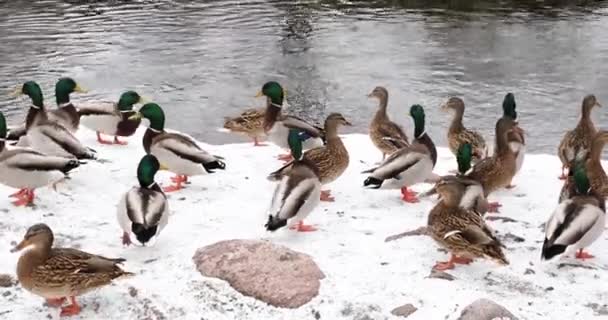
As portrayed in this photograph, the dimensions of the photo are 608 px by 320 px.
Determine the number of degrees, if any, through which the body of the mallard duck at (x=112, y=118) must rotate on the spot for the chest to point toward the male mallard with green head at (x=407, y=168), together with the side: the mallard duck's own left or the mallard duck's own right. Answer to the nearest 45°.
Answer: approximately 45° to the mallard duck's own right

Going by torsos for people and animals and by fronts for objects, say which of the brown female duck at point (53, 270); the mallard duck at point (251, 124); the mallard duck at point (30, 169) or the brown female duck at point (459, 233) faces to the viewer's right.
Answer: the mallard duck at point (251, 124)

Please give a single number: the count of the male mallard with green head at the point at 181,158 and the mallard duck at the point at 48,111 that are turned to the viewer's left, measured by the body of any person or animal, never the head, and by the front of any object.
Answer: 1

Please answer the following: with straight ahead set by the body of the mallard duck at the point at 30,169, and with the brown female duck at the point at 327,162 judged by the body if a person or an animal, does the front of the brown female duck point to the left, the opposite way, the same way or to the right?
the opposite way

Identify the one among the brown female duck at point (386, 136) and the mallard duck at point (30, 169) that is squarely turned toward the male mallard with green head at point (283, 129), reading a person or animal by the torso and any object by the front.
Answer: the brown female duck

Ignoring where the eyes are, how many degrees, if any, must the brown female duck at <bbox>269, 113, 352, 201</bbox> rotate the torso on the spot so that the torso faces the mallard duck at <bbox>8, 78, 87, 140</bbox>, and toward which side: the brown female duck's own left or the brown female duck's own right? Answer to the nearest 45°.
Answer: approximately 135° to the brown female duck's own left

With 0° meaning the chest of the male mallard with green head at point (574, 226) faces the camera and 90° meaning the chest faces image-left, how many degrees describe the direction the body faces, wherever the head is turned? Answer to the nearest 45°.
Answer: approximately 225°

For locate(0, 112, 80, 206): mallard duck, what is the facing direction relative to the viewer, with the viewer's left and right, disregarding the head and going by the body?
facing to the left of the viewer

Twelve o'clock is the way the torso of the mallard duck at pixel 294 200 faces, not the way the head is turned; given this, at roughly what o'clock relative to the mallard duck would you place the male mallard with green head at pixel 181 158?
The male mallard with green head is roughly at 9 o'clock from the mallard duck.

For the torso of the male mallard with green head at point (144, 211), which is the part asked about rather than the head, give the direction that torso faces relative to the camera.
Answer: away from the camera

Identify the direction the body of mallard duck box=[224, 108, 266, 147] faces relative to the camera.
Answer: to the viewer's right

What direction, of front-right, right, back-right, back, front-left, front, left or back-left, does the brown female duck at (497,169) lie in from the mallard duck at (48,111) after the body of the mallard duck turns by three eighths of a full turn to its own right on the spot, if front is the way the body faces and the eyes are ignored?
left

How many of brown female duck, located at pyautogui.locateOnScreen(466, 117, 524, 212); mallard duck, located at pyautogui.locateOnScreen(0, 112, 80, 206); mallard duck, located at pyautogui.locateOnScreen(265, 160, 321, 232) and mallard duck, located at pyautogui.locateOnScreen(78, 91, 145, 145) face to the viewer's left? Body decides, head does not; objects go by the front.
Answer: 1
